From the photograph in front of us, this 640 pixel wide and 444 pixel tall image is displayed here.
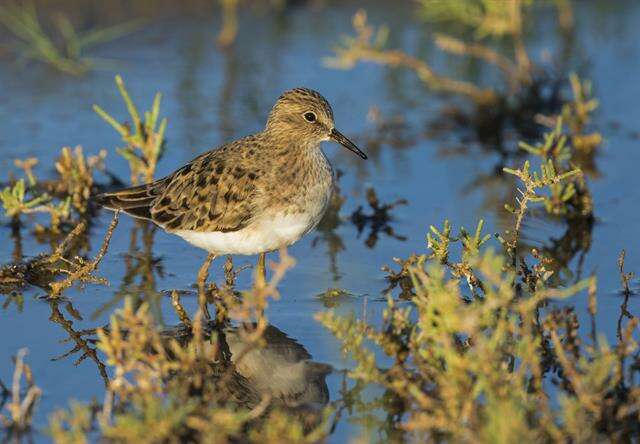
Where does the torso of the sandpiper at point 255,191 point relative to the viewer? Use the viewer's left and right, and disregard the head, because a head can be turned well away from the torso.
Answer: facing to the right of the viewer
